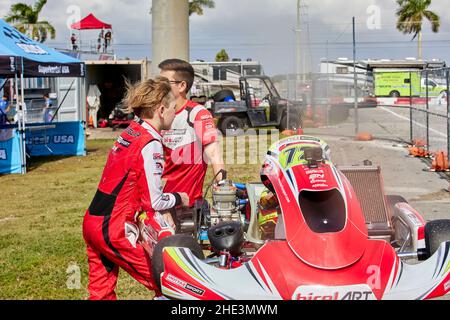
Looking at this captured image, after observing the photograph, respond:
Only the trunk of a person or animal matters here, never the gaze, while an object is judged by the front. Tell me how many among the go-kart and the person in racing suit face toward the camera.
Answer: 1

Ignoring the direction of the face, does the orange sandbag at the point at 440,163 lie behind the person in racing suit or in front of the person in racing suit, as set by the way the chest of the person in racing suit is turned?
in front

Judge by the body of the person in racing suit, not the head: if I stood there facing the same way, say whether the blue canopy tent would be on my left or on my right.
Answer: on my left

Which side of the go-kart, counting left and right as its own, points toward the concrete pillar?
back

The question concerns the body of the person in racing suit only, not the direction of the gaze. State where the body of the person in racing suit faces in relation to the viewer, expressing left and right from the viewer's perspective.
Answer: facing away from the viewer and to the right of the viewer

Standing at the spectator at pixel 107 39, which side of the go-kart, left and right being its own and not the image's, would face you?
back

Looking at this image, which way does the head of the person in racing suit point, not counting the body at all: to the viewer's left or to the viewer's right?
to the viewer's right
